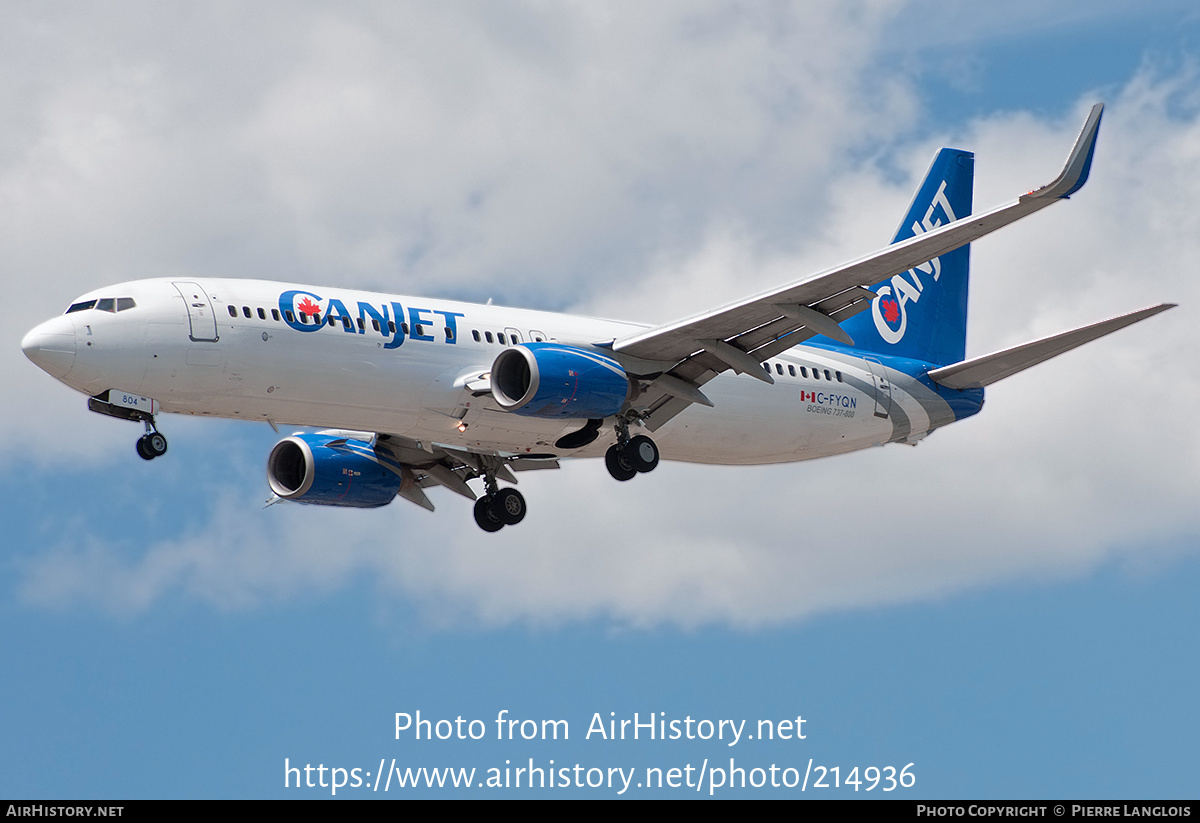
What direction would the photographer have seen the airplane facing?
facing the viewer and to the left of the viewer
